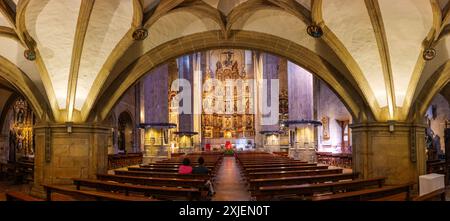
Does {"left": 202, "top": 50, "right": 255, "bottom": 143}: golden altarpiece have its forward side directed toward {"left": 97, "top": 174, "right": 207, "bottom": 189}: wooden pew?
yes

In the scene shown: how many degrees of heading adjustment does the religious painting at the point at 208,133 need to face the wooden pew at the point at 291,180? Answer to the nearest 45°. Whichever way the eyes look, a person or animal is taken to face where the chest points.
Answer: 0° — it already faces it

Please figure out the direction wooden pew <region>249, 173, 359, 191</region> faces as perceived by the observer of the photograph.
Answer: facing away from the viewer and to the left of the viewer

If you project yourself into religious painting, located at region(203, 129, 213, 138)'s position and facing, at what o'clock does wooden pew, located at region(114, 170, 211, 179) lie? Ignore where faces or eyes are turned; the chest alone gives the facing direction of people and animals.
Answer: The wooden pew is roughly at 12 o'clock from the religious painting.

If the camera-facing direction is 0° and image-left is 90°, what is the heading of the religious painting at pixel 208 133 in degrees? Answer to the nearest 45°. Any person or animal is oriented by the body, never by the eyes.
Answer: approximately 0°

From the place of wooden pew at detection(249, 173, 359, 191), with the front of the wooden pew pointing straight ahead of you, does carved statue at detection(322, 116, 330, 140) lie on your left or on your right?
on your right

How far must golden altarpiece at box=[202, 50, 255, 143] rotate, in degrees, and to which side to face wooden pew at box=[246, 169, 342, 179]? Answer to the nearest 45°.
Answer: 0° — it already faces it

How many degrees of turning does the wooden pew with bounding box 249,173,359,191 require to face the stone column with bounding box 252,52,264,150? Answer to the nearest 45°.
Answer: approximately 45° to its right
